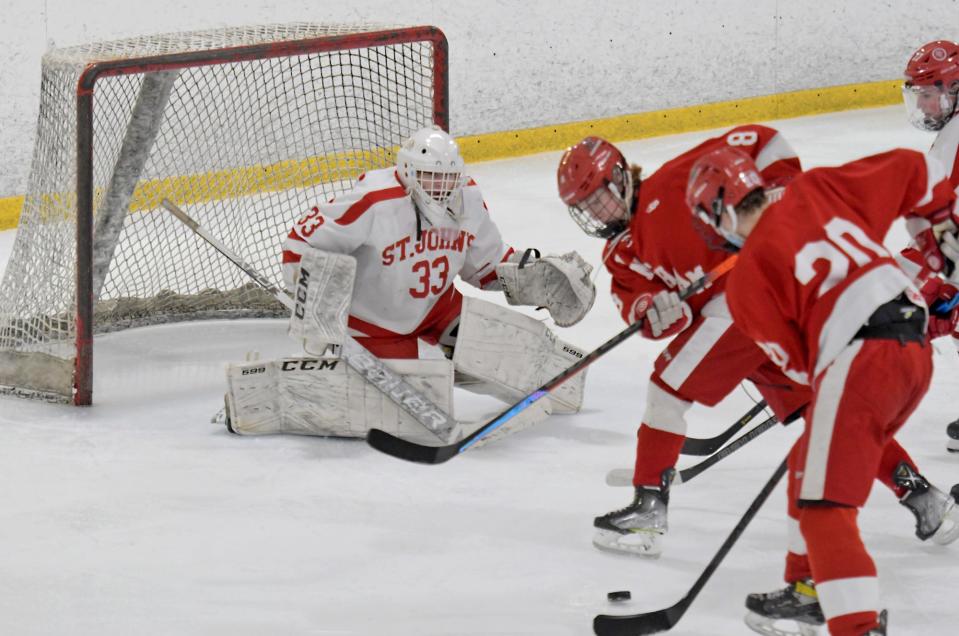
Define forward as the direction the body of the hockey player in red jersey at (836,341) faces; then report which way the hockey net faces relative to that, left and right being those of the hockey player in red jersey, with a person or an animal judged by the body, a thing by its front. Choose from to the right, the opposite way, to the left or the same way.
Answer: the opposite way

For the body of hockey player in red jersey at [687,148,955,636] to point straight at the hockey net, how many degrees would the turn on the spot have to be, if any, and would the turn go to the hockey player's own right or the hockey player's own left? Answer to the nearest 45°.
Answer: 0° — they already face it

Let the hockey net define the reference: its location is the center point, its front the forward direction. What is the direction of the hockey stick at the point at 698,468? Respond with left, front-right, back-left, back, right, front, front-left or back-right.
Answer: front

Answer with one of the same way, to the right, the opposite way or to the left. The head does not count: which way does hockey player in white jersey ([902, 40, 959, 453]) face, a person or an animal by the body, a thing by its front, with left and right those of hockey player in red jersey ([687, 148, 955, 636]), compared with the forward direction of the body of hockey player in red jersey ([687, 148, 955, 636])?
to the left

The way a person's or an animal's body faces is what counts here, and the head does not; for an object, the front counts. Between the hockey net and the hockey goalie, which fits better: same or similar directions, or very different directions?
same or similar directions

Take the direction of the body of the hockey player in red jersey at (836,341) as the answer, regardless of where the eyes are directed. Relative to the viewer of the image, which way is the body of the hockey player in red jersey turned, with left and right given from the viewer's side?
facing away from the viewer and to the left of the viewer

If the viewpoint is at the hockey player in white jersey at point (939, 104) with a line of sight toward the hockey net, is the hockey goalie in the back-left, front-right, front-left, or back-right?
front-left

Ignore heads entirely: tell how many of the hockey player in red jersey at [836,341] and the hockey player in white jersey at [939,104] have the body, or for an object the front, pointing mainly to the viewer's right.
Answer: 0

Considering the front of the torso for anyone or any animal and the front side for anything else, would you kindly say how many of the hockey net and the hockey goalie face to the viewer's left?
0

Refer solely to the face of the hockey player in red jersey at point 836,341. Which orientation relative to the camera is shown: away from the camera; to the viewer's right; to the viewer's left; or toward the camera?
to the viewer's left

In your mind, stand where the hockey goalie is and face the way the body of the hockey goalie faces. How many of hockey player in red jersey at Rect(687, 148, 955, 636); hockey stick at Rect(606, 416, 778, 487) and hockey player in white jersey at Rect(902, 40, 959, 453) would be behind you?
0

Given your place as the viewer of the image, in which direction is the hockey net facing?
facing the viewer and to the right of the viewer

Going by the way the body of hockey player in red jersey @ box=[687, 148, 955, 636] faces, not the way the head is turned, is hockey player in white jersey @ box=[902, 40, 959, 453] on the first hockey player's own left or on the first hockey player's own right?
on the first hockey player's own right

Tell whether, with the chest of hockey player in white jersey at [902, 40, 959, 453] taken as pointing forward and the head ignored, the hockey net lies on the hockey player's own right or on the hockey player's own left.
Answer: on the hockey player's own right

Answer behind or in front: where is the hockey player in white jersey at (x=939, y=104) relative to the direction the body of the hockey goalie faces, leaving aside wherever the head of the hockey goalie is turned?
in front

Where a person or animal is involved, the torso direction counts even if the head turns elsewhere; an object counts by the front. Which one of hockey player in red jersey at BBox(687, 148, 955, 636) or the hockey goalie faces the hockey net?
the hockey player in red jersey

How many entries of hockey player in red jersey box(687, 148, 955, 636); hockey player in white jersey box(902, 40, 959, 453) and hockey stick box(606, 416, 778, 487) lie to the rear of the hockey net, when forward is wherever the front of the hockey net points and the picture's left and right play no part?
0

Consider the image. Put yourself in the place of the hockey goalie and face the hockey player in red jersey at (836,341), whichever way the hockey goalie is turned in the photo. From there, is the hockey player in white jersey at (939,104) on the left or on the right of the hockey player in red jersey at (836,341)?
left

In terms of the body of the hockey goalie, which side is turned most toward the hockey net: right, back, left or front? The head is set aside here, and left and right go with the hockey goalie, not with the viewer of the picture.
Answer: back

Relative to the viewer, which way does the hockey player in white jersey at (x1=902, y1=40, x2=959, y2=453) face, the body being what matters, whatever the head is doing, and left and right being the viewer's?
facing the viewer and to the left of the viewer

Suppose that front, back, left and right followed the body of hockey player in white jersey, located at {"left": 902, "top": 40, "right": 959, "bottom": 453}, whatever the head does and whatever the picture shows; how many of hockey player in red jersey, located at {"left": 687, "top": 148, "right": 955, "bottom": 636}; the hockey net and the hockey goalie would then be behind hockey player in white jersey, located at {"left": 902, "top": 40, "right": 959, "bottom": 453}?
0
